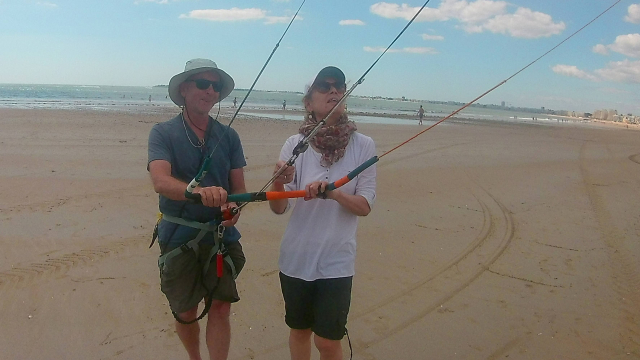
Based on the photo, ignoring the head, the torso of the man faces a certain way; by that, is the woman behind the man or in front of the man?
in front

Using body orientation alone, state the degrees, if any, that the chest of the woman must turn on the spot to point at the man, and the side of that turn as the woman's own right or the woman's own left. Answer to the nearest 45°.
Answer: approximately 90° to the woman's own right

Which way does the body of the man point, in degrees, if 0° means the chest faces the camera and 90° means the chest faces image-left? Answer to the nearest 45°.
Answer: approximately 315°

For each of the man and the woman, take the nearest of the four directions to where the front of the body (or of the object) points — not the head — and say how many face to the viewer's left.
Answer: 0
